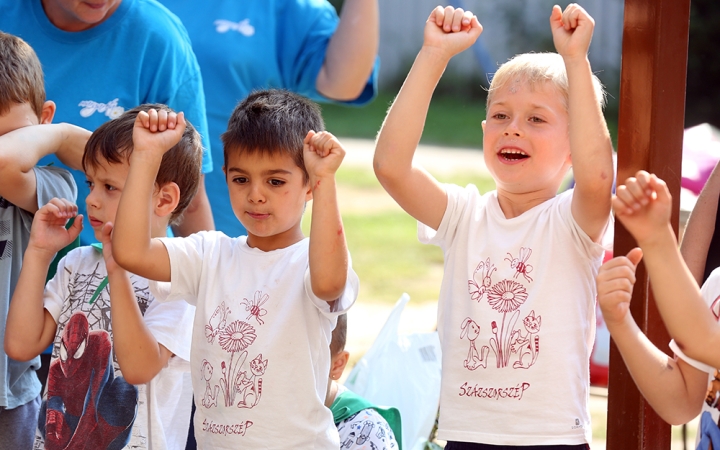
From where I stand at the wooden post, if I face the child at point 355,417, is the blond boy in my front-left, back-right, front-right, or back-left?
front-left

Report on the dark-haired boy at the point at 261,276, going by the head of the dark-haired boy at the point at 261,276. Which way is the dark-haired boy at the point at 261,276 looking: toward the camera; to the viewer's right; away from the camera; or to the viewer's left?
toward the camera

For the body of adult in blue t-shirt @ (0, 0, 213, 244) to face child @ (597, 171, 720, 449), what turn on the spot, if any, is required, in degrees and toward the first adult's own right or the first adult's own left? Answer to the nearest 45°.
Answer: approximately 45° to the first adult's own left

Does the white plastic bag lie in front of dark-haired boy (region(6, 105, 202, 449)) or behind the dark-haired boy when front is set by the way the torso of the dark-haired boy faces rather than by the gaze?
behind

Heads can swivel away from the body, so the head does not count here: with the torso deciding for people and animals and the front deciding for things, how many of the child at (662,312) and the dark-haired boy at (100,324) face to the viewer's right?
0

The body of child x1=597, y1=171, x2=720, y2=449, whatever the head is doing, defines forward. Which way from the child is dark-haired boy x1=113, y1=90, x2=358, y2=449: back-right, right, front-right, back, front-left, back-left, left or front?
front-right

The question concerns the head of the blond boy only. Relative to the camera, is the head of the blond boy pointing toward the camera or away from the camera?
toward the camera

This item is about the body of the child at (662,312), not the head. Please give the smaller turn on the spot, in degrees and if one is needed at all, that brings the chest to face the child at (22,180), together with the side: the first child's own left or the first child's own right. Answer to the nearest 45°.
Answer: approximately 45° to the first child's own right

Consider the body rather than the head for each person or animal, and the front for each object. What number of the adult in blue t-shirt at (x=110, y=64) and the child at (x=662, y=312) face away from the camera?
0

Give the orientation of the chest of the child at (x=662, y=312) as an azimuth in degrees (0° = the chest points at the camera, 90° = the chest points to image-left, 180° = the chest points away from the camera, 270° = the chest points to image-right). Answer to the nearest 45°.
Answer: approximately 45°

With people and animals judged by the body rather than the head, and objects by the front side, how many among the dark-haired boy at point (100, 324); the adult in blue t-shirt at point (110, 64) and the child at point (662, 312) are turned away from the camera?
0

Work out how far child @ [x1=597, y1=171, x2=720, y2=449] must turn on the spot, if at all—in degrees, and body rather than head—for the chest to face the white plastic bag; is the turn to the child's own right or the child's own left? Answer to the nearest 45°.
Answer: approximately 90° to the child's own right

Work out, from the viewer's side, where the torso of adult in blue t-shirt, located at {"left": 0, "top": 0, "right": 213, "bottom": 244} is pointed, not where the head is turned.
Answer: toward the camera
